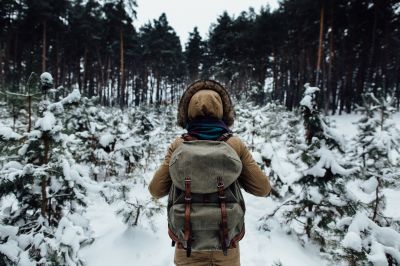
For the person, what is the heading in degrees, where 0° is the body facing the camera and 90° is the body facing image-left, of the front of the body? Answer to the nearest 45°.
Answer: approximately 180°

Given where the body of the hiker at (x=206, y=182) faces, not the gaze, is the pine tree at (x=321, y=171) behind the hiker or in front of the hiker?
in front

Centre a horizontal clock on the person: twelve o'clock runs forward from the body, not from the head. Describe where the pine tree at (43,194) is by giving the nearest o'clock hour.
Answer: The pine tree is roughly at 10 o'clock from the person.

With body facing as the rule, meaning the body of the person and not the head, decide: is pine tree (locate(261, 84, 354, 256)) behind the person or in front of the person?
in front

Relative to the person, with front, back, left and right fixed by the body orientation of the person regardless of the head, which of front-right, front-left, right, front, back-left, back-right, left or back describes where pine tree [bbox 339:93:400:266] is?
front-right

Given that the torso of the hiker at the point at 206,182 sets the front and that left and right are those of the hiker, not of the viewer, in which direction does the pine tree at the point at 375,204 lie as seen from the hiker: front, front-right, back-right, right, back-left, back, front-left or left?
front-right

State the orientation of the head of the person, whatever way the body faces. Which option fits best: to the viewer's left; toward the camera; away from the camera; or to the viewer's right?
away from the camera

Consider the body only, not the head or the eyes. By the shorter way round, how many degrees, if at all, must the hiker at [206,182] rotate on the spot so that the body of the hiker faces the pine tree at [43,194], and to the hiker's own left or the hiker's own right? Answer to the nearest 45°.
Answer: approximately 45° to the hiker's own left
